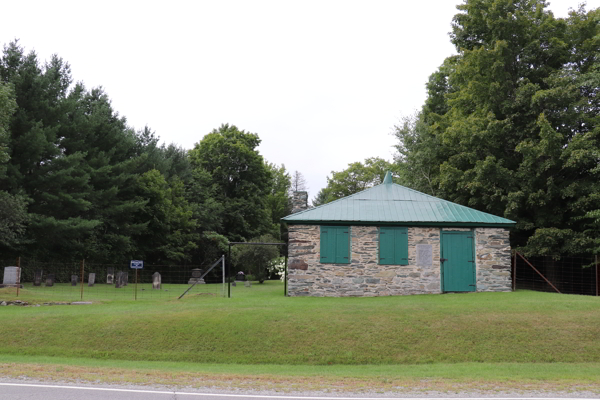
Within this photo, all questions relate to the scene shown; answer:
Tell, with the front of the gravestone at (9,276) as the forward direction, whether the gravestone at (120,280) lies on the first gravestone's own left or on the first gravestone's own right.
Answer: on the first gravestone's own left

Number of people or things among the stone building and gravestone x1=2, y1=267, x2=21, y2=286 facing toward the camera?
2

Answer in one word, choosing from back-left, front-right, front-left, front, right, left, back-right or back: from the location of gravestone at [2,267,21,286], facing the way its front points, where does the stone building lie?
front-left

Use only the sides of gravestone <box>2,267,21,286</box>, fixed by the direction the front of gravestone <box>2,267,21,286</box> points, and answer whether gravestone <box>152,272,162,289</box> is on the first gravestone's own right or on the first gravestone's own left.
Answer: on the first gravestone's own left

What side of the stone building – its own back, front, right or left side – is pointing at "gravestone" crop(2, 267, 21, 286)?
right

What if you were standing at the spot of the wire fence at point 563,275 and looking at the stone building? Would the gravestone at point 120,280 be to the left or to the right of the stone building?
right

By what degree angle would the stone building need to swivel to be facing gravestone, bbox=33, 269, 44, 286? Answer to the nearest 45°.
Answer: approximately 90° to its right

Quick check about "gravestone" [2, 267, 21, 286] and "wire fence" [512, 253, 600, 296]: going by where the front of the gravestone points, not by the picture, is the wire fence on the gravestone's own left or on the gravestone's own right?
on the gravestone's own left

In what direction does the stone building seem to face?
toward the camera

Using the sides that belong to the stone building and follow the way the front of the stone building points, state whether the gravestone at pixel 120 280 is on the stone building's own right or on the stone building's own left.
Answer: on the stone building's own right

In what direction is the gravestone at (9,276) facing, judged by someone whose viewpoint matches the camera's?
facing the viewer
